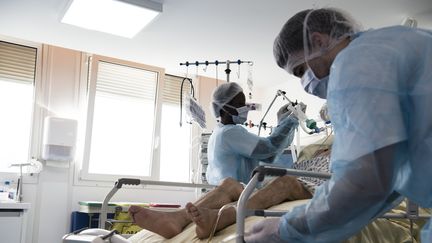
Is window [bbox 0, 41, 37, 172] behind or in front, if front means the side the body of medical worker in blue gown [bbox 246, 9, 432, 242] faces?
in front

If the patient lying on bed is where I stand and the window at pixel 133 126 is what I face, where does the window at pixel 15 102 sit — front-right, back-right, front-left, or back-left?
front-left

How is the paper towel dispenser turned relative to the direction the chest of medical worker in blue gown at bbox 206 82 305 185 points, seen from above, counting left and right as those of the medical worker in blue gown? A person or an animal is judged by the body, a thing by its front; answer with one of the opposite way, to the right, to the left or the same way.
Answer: to the right

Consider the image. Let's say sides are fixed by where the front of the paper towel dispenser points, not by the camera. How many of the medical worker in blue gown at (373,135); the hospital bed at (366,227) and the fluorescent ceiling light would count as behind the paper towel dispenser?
0

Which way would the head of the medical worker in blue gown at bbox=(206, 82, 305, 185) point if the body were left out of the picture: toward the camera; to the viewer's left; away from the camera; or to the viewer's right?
to the viewer's right

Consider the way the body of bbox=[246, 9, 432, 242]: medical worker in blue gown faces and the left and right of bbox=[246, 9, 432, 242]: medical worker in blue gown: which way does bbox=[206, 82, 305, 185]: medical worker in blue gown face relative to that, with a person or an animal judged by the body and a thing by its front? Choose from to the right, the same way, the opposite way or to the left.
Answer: the opposite way

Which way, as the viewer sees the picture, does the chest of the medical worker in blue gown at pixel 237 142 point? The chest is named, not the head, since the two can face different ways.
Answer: to the viewer's right

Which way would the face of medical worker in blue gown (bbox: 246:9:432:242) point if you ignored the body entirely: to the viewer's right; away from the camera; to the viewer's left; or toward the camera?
to the viewer's left

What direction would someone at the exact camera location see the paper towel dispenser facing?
facing the viewer and to the right of the viewer

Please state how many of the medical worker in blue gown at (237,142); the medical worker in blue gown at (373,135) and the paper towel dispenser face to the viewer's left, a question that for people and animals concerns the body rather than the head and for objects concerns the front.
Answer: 1

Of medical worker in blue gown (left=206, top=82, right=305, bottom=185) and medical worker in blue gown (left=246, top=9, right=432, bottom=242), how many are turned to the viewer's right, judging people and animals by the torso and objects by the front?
1

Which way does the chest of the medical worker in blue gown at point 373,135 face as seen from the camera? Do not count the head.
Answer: to the viewer's left

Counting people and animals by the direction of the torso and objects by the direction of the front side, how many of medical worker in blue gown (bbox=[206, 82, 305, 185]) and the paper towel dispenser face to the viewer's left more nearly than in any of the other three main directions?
0

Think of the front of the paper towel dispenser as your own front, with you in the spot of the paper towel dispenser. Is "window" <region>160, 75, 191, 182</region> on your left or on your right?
on your left

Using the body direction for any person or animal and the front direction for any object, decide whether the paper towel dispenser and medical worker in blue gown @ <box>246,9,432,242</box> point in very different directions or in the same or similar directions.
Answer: very different directions
